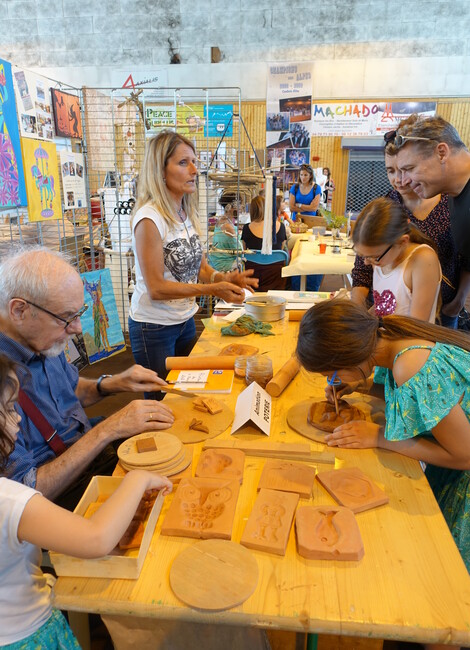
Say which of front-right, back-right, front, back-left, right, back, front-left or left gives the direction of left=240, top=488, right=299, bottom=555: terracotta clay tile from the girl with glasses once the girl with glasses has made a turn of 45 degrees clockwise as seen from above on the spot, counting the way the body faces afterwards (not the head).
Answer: left

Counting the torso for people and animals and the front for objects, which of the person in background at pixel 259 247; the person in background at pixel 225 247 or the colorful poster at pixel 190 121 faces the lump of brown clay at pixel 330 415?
the colorful poster

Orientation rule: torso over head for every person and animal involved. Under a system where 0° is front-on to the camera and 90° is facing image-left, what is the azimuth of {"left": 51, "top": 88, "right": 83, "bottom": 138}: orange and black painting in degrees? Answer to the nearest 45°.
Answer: approximately 315°

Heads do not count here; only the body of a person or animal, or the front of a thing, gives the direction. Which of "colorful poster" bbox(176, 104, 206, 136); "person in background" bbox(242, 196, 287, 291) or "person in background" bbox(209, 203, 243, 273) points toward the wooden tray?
the colorful poster

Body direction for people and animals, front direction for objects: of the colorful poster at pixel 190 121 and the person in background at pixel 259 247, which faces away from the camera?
the person in background

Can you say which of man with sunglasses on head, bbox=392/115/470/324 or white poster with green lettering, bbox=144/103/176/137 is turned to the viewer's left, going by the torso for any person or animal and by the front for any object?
the man with sunglasses on head

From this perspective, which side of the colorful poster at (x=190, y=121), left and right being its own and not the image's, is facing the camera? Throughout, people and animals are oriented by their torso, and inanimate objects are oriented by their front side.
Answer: front

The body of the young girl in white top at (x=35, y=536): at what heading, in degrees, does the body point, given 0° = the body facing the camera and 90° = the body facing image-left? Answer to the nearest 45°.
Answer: approximately 270°

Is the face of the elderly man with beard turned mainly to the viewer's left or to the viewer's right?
to the viewer's right

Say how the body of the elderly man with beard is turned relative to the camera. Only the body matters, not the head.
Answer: to the viewer's right

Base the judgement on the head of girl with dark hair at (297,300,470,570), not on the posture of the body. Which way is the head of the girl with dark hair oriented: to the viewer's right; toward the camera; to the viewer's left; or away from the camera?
to the viewer's left

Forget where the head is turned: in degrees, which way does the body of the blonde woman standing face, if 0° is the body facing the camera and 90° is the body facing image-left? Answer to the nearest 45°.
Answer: approximately 315°

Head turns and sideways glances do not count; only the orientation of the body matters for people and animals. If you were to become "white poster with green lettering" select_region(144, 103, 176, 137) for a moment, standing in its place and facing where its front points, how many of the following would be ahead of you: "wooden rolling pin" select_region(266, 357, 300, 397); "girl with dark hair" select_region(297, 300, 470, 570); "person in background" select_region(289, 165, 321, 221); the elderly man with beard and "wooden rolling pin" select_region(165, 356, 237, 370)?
4

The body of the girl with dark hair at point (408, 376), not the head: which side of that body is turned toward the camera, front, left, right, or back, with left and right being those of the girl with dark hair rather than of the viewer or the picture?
left

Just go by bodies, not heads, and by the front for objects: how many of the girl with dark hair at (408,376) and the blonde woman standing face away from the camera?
0

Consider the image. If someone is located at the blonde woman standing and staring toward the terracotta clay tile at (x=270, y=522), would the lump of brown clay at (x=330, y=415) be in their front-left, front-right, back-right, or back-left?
front-left

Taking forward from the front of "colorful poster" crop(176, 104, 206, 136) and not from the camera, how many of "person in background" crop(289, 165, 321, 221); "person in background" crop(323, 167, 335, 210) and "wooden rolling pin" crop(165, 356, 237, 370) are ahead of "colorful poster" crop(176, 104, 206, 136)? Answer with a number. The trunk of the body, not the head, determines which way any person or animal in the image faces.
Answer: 1

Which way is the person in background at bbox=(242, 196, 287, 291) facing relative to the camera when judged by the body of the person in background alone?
away from the camera

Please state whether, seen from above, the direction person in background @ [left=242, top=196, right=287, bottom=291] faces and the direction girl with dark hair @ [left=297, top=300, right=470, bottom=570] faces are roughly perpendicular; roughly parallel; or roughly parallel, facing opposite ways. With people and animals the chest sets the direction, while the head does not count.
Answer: roughly perpendicular

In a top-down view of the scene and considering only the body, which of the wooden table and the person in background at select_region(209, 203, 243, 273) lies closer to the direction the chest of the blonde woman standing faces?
the wooden table
